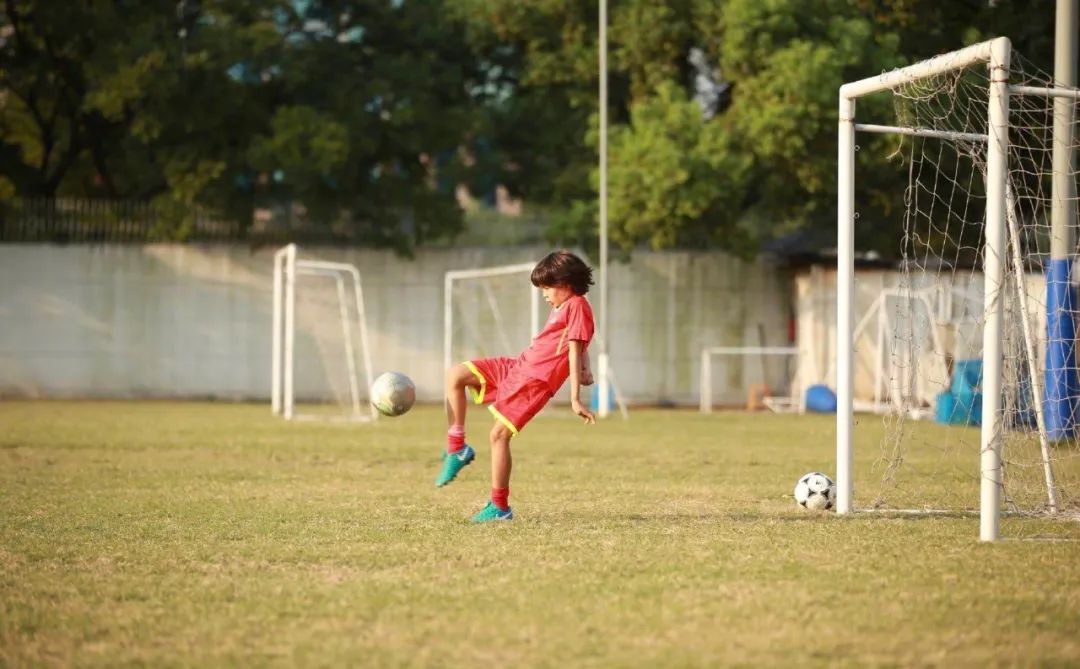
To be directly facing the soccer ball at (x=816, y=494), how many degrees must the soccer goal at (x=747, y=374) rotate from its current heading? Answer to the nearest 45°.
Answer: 0° — it already faces it

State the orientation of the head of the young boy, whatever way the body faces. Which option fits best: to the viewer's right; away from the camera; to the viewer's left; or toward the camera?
to the viewer's left

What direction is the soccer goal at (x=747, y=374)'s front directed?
toward the camera

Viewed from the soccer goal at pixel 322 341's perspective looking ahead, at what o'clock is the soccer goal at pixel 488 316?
the soccer goal at pixel 488 316 is roughly at 6 o'clock from the soccer goal at pixel 322 341.

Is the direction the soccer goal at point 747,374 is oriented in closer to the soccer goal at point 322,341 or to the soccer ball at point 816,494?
the soccer ball

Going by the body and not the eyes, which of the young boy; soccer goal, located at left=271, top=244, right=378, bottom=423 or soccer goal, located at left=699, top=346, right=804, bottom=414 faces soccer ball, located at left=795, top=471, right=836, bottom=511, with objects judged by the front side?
soccer goal, located at left=699, top=346, right=804, bottom=414

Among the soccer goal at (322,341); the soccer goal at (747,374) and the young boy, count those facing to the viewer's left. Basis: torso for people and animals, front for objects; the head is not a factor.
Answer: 2

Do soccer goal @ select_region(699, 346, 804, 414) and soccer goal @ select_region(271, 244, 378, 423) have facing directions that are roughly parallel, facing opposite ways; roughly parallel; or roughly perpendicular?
roughly perpendicular

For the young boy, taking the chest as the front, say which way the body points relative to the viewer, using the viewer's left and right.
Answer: facing to the left of the viewer

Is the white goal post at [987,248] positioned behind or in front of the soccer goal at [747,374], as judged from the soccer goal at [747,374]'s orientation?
in front

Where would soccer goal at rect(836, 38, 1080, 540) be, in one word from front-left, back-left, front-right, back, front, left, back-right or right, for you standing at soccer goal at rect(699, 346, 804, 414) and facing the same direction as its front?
front

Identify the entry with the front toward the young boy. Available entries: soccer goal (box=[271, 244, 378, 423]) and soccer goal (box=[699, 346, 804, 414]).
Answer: soccer goal (box=[699, 346, 804, 414])

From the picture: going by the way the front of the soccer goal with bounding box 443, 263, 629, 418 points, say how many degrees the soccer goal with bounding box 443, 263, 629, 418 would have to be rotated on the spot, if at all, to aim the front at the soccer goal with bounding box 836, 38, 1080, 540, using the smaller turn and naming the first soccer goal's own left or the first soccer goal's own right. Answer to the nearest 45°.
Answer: approximately 45° to the first soccer goal's own left

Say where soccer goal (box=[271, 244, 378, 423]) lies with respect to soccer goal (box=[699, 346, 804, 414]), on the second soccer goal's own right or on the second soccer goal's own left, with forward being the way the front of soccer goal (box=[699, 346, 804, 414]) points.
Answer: on the second soccer goal's own right

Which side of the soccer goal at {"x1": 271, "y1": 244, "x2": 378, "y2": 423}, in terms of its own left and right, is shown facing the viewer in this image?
left

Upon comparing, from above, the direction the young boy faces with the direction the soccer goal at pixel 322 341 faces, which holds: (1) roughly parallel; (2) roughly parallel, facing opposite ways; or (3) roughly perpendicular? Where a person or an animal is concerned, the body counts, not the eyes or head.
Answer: roughly parallel

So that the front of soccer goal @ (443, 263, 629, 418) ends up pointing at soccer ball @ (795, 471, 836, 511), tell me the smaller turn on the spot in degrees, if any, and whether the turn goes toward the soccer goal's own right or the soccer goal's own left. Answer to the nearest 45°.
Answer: approximately 45° to the soccer goal's own left
